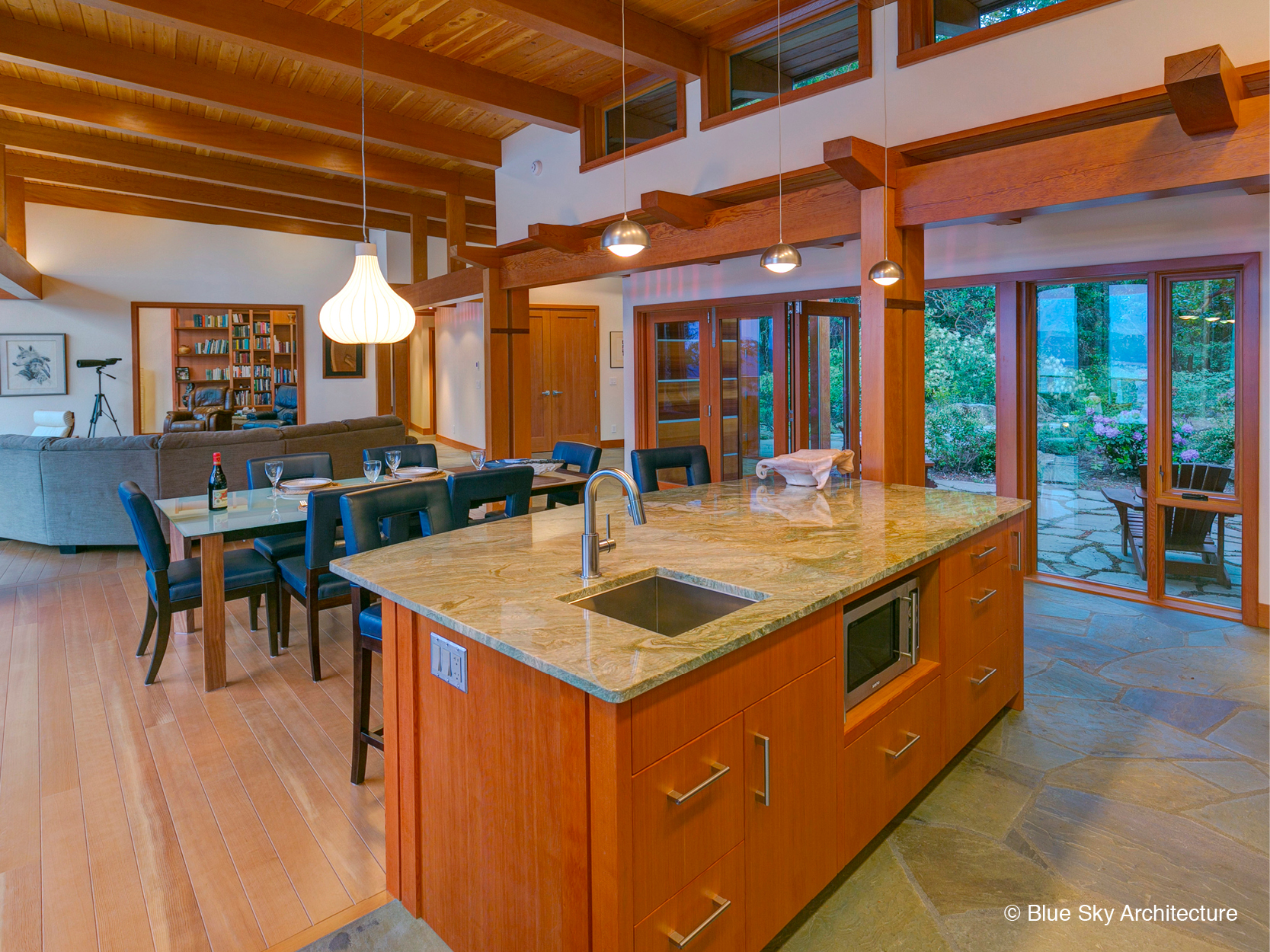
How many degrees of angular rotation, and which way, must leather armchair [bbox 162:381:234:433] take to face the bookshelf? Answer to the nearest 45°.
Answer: approximately 135° to its right

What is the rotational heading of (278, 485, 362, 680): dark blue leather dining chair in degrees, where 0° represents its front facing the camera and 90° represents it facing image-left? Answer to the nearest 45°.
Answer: approximately 135°

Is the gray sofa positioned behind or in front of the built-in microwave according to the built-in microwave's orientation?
behind

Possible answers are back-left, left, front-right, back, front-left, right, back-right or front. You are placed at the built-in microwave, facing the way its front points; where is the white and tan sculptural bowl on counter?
back-left

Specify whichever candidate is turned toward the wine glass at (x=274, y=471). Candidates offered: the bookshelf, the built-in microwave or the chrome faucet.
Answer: the bookshelf
